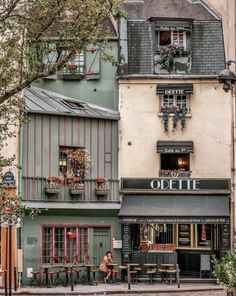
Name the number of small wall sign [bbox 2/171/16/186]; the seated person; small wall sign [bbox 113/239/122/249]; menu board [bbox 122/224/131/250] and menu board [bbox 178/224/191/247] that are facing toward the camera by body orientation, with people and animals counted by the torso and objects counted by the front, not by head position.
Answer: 4

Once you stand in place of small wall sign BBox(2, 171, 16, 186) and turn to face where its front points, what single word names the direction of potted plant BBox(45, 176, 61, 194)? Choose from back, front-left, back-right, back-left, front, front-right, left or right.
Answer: back-left

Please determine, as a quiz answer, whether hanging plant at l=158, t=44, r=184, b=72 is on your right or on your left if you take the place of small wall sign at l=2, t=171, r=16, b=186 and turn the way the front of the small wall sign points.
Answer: on your left

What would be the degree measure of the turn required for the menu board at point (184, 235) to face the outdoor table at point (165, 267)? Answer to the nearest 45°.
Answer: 0° — it already faces it

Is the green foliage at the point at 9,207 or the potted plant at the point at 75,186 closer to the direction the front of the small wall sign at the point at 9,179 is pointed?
the green foliage

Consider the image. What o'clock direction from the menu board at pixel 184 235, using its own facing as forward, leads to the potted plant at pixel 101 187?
The potted plant is roughly at 2 o'clock from the menu board.

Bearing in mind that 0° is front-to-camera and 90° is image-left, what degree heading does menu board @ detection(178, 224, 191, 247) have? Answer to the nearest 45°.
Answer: approximately 0°

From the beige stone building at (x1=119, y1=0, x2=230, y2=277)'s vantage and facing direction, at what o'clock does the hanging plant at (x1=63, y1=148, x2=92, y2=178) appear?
The hanging plant is roughly at 2 o'clock from the beige stone building.

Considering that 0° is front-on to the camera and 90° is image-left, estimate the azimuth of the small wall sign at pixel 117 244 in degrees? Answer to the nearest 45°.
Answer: approximately 0°

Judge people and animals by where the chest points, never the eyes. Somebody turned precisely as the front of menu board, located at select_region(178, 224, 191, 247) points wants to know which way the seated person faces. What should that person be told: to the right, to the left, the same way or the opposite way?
to the left
